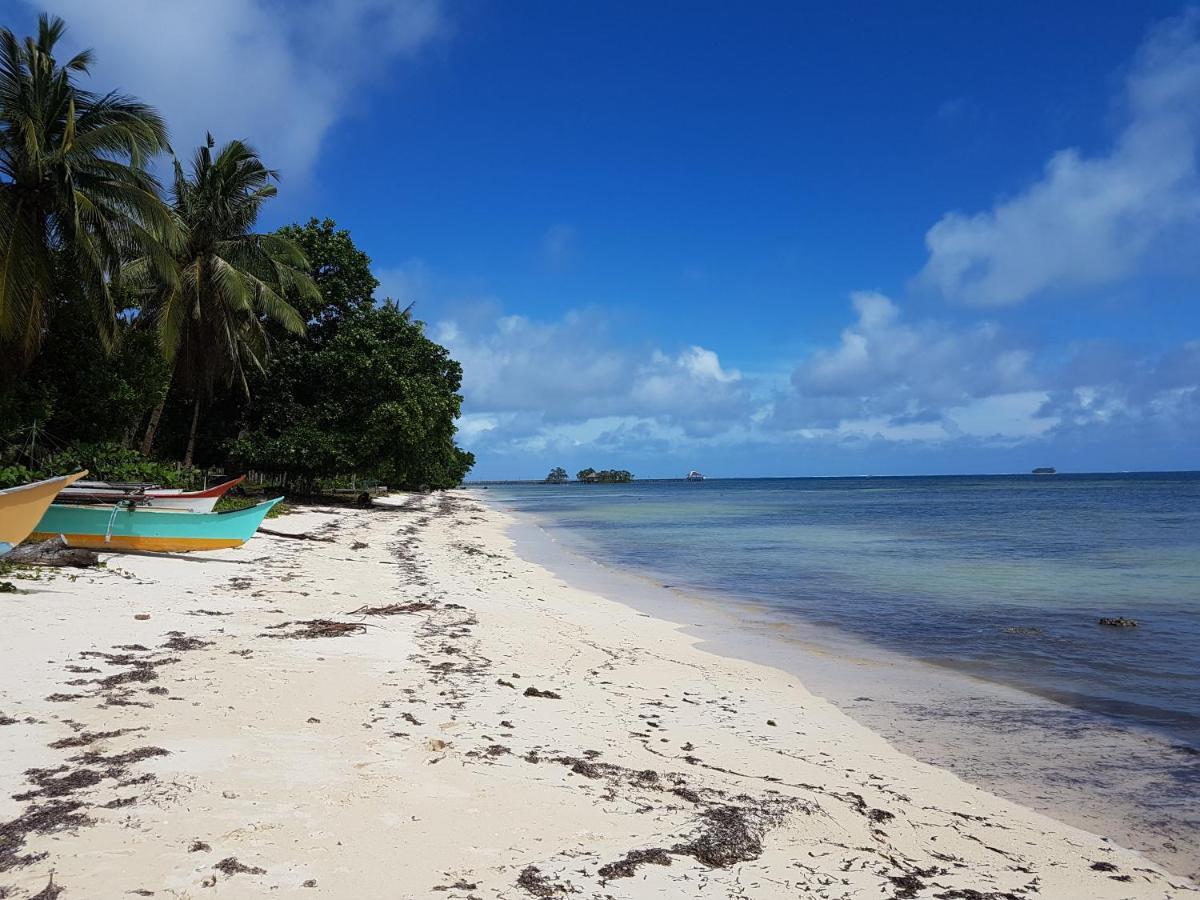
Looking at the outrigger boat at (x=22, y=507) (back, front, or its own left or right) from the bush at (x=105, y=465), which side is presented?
left

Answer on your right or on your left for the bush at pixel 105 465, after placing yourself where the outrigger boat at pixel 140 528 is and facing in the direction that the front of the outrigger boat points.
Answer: on your left

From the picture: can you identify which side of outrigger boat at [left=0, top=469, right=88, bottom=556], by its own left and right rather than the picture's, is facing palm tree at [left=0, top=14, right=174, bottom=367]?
left

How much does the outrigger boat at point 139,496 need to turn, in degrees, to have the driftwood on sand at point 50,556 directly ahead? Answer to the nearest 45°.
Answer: approximately 135° to its right

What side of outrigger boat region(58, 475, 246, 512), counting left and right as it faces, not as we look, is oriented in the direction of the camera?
right

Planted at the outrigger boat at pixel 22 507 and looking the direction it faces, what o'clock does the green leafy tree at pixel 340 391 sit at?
The green leafy tree is roughly at 10 o'clock from the outrigger boat.

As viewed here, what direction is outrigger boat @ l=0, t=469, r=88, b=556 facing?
to the viewer's right

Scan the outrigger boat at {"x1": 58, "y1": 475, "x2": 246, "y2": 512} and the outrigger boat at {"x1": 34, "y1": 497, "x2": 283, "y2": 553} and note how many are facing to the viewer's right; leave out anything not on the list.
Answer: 2

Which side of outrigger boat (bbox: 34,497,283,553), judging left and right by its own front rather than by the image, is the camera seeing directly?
right

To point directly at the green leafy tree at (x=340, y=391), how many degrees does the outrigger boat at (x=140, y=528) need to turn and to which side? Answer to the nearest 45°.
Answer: approximately 90° to its left
